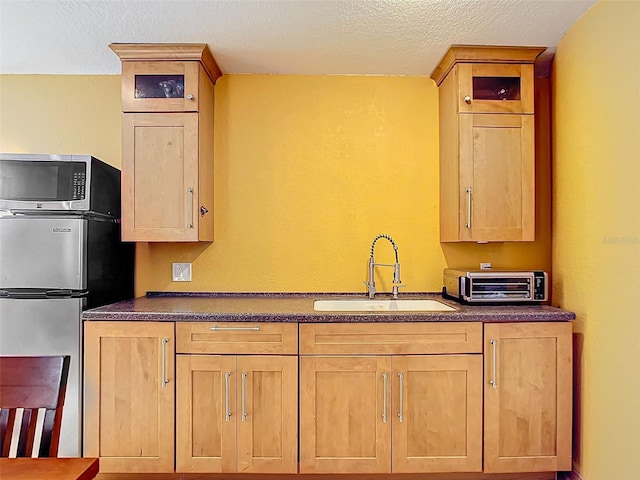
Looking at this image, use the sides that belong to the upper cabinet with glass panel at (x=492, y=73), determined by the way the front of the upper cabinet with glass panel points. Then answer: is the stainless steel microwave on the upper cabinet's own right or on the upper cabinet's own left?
on the upper cabinet's own right

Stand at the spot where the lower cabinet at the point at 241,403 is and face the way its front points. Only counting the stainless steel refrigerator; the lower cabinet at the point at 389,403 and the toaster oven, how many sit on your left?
2

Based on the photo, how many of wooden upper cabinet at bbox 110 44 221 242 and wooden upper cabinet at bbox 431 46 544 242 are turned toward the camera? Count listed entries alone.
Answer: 2
